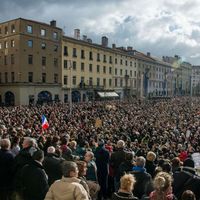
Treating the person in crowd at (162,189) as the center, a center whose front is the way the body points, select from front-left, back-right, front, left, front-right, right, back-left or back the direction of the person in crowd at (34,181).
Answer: left

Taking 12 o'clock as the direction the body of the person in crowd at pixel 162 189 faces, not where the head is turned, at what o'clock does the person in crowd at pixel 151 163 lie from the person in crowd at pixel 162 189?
the person in crowd at pixel 151 163 is roughly at 12 o'clock from the person in crowd at pixel 162 189.

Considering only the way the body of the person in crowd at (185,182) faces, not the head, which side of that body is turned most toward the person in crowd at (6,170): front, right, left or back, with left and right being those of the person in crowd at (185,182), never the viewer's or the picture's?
left

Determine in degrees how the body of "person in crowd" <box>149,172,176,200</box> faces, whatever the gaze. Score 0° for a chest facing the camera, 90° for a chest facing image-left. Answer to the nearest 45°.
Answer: approximately 180°

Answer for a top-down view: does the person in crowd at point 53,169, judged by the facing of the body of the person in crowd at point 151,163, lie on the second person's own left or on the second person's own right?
on the second person's own left

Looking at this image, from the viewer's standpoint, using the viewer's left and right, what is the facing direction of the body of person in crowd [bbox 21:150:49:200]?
facing away from the viewer and to the right of the viewer

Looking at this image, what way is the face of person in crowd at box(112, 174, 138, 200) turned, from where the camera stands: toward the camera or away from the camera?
away from the camera

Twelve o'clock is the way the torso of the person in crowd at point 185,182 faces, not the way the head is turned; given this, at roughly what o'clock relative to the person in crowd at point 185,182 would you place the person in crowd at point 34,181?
the person in crowd at point 34,181 is roughly at 8 o'clock from the person in crowd at point 185,182.

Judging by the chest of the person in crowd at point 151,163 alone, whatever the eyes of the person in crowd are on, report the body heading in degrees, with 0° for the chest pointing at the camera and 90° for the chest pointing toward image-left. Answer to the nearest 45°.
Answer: approximately 180°

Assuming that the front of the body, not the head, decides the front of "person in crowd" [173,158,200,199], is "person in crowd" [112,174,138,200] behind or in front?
behind

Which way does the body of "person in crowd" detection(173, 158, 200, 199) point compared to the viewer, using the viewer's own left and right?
facing away from the viewer

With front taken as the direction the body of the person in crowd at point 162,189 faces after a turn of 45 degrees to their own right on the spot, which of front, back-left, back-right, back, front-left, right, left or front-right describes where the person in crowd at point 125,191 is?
back-left

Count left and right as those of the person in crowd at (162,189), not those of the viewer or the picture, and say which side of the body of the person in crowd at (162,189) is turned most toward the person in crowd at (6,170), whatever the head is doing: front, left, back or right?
left

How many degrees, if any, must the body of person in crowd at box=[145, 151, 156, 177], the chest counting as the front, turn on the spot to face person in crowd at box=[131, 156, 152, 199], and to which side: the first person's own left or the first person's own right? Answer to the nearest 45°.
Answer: approximately 180°

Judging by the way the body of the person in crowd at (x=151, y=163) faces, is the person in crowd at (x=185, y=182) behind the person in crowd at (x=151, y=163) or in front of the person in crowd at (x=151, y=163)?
behind
